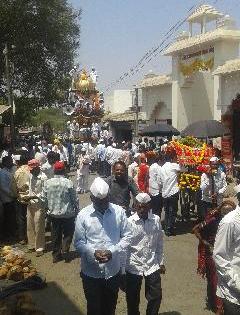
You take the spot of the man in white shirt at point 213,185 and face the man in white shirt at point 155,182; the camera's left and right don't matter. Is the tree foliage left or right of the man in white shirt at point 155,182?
right

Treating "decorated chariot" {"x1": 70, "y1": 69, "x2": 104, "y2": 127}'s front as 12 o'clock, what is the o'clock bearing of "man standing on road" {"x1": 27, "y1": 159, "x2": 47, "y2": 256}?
The man standing on road is roughly at 12 o'clock from the decorated chariot.

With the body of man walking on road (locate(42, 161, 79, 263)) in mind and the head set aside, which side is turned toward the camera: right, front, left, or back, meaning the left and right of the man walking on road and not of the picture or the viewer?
back

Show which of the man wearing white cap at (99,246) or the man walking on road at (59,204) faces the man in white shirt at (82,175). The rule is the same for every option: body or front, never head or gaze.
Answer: the man walking on road

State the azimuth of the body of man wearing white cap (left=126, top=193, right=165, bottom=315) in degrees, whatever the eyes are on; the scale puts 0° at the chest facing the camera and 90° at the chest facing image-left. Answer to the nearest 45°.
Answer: approximately 0°
